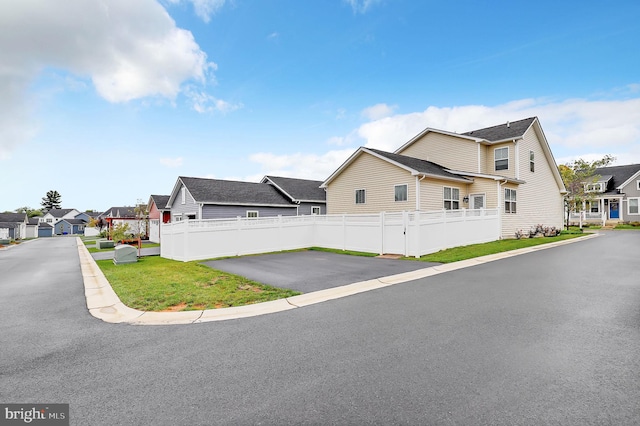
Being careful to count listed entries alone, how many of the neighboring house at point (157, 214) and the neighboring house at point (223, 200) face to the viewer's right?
0

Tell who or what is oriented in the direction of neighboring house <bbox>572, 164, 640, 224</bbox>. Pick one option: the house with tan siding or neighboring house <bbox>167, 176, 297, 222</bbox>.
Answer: the house with tan siding

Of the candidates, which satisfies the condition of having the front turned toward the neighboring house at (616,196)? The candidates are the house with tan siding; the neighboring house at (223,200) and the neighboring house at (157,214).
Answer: the house with tan siding

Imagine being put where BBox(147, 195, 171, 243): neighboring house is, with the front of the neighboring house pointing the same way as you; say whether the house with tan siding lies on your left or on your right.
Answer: on your left

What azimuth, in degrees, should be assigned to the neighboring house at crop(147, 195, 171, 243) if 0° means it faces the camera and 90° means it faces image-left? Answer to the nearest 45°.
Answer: approximately 45°

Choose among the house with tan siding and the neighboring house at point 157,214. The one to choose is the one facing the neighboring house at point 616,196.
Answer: the house with tan siding
